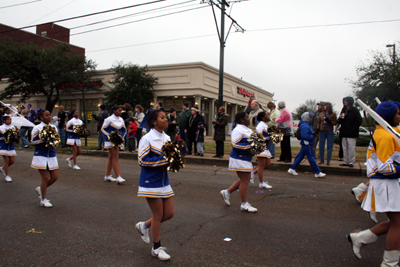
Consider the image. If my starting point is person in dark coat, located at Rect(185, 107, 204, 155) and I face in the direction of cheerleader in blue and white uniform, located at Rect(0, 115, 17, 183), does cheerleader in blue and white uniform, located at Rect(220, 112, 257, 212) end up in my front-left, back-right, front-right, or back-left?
front-left

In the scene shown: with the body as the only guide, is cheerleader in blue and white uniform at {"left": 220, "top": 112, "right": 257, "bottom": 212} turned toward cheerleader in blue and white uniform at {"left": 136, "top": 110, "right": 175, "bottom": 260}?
no

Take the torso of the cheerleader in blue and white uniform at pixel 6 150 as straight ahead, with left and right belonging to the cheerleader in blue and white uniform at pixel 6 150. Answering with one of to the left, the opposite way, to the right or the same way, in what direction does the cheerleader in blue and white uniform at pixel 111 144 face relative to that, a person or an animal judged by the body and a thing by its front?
the same way

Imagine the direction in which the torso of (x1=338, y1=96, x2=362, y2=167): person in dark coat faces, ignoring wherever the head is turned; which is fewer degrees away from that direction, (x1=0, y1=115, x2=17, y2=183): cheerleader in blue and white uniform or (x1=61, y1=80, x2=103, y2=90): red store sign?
the cheerleader in blue and white uniform

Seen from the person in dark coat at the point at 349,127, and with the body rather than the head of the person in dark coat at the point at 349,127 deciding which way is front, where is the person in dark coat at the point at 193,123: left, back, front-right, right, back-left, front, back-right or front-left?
front-right

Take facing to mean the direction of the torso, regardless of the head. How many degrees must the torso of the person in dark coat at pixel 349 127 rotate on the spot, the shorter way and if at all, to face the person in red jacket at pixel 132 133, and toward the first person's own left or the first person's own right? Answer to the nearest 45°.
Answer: approximately 45° to the first person's own right

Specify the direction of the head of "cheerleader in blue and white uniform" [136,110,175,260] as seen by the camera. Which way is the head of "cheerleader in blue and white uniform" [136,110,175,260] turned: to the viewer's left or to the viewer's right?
to the viewer's right

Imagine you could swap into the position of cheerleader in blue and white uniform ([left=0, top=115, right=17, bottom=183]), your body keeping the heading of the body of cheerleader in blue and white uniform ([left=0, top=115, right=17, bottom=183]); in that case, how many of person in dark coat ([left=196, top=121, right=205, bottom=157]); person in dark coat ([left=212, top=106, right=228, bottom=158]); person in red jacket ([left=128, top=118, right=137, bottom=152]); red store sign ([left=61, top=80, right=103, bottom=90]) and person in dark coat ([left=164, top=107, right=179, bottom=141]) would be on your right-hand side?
0

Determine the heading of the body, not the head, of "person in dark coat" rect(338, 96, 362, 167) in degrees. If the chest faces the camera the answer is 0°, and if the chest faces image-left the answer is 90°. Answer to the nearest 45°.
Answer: approximately 45°

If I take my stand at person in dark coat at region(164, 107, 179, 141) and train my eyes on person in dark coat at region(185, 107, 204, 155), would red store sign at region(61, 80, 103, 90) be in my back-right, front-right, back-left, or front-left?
back-left

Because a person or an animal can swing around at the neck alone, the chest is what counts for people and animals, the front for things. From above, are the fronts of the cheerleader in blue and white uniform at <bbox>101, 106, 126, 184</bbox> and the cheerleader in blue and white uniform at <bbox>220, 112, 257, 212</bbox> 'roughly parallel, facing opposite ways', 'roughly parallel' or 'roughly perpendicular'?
roughly parallel

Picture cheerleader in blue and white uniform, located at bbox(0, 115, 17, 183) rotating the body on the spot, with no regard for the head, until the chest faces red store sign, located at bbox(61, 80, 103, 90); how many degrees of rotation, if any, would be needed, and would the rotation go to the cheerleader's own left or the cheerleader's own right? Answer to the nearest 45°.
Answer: approximately 135° to the cheerleader's own left

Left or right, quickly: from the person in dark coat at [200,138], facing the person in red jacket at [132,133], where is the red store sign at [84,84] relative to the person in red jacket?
right

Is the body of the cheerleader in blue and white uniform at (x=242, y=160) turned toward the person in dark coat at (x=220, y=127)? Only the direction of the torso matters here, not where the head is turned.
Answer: no

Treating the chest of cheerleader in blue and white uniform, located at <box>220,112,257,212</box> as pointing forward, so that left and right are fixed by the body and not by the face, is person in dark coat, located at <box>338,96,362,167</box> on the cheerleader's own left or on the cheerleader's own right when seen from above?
on the cheerleader's own left
